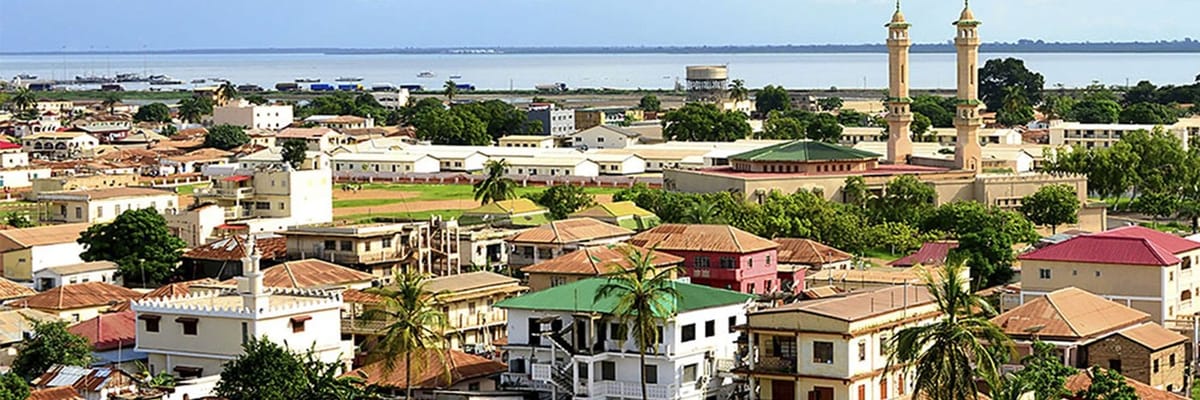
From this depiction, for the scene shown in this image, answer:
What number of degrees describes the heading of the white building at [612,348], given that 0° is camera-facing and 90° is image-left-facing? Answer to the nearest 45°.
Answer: approximately 45°

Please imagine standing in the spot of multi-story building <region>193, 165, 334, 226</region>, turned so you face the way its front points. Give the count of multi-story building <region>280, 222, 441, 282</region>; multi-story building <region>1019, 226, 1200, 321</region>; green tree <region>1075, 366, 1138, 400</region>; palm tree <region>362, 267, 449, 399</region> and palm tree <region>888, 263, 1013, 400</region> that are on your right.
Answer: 0

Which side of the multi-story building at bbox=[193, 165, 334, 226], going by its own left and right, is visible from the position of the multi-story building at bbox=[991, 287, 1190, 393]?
left

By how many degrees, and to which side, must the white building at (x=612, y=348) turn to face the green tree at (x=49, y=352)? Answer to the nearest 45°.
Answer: approximately 45° to its right

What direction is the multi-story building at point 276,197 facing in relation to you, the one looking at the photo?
facing the viewer and to the left of the viewer

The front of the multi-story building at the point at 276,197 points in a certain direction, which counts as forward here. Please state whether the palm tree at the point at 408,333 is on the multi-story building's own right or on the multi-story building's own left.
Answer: on the multi-story building's own left

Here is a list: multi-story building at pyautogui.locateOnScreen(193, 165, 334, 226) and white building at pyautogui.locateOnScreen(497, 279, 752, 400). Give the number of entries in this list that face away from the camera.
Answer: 0

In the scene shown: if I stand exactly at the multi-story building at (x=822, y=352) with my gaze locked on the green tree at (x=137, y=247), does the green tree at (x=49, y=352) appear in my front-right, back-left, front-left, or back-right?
front-left

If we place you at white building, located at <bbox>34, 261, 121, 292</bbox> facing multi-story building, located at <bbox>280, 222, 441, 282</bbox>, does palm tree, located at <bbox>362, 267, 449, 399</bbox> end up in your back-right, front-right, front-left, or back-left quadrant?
front-right

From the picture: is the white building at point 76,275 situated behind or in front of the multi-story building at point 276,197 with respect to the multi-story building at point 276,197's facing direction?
in front

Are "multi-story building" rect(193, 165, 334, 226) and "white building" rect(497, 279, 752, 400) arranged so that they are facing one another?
no

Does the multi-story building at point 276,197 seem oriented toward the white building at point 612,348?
no

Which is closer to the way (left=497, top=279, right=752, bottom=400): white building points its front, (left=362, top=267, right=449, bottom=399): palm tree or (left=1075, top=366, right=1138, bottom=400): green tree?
the palm tree

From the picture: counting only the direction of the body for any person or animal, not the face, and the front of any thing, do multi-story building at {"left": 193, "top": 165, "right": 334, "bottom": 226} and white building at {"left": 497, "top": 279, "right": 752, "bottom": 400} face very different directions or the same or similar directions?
same or similar directions

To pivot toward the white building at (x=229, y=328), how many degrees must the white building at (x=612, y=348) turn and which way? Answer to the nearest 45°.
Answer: approximately 45° to its right
